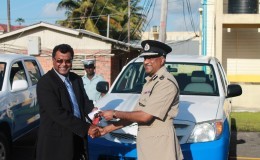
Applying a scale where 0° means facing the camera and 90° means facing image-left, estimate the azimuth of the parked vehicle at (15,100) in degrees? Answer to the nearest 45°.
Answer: approximately 45°

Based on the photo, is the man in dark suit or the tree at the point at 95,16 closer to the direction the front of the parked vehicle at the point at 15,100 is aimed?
the man in dark suit

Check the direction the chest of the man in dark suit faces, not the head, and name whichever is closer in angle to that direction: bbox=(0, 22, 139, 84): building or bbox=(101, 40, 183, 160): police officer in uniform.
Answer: the police officer in uniform

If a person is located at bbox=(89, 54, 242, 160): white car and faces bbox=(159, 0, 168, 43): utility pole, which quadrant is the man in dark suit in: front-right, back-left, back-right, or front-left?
back-left

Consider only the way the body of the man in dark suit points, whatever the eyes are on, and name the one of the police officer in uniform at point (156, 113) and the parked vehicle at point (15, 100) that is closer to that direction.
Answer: the police officer in uniform

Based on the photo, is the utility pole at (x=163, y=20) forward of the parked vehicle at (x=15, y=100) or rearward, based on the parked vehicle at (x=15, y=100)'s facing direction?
rearward

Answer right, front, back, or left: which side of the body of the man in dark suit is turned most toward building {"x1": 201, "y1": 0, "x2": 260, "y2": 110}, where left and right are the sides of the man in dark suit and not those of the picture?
left

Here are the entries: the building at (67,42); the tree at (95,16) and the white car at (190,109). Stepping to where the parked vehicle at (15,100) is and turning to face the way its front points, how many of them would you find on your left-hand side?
1

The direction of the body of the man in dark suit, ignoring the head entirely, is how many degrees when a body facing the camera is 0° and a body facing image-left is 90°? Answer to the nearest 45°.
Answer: approximately 315°

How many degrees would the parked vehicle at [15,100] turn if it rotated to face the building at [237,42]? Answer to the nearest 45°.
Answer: approximately 180°

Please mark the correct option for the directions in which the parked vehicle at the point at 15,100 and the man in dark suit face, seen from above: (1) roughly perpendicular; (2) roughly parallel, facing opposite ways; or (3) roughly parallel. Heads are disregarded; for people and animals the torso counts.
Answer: roughly perpendicular
